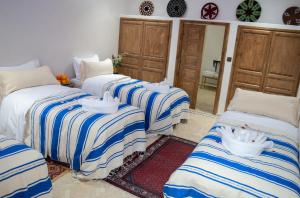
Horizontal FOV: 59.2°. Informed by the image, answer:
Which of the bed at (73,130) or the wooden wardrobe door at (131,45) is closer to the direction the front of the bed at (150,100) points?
the bed

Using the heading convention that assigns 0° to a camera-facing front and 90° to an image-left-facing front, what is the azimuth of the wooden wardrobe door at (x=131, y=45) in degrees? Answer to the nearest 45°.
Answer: approximately 45°

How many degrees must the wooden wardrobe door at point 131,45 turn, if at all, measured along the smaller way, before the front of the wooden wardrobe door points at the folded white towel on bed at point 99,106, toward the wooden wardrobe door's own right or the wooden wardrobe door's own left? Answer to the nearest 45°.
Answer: approximately 45° to the wooden wardrobe door's own left

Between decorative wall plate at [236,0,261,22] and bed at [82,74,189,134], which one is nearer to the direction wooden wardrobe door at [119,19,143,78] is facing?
the bed

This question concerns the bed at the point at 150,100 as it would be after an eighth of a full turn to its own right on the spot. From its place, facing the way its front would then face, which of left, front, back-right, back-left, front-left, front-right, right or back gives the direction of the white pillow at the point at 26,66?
right

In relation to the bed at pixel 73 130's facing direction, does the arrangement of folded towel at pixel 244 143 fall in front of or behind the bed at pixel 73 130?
in front

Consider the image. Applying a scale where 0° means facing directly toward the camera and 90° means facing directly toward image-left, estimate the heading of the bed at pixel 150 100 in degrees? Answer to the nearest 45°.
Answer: approximately 315°

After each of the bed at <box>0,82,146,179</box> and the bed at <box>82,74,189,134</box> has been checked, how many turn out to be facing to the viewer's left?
0

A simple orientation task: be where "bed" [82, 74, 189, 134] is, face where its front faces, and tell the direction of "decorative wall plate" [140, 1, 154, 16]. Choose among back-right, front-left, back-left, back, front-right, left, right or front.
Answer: back-left

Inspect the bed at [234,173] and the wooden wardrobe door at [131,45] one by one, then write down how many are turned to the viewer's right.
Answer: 0

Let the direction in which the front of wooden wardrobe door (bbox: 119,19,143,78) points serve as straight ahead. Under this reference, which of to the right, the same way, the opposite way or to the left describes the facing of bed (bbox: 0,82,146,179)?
to the left

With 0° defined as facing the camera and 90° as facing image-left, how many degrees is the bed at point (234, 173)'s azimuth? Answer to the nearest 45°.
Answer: approximately 45°
